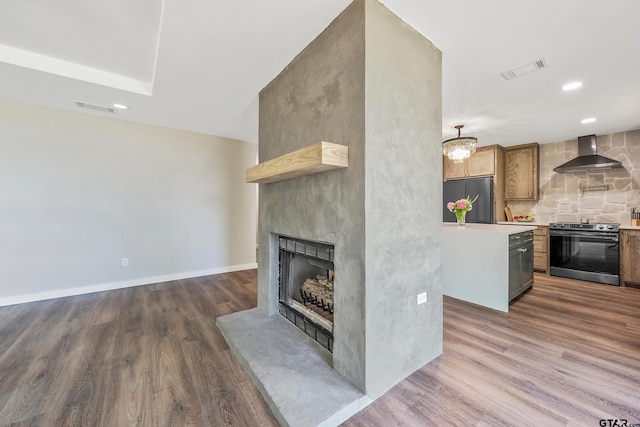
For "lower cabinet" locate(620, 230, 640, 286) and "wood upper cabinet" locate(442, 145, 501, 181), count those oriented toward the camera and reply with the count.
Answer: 2

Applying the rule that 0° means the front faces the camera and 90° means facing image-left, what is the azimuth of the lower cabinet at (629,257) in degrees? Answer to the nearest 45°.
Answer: approximately 0°

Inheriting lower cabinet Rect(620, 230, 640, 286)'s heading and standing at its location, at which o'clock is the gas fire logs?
The gas fire logs is roughly at 1 o'clock from the lower cabinet.

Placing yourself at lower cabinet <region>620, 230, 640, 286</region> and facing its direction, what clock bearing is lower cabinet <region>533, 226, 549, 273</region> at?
lower cabinet <region>533, 226, 549, 273</region> is roughly at 3 o'clock from lower cabinet <region>620, 230, 640, 286</region>.

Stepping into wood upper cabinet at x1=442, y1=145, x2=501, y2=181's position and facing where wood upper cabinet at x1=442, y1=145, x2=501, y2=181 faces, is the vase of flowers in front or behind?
in front

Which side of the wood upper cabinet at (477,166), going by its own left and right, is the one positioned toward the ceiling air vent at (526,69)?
front

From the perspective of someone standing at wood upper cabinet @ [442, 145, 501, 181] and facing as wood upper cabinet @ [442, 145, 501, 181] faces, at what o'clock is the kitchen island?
The kitchen island is roughly at 12 o'clock from the wood upper cabinet.

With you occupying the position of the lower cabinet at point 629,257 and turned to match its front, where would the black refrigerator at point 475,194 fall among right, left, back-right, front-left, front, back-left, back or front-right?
right

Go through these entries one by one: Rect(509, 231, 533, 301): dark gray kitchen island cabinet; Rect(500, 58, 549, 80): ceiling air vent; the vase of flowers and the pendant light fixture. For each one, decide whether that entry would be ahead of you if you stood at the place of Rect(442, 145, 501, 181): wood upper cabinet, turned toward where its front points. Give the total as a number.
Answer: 4

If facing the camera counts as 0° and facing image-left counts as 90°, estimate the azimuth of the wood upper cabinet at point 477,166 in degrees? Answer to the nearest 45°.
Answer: approximately 0°

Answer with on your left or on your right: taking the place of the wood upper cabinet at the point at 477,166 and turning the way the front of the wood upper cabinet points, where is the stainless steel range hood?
on your left
